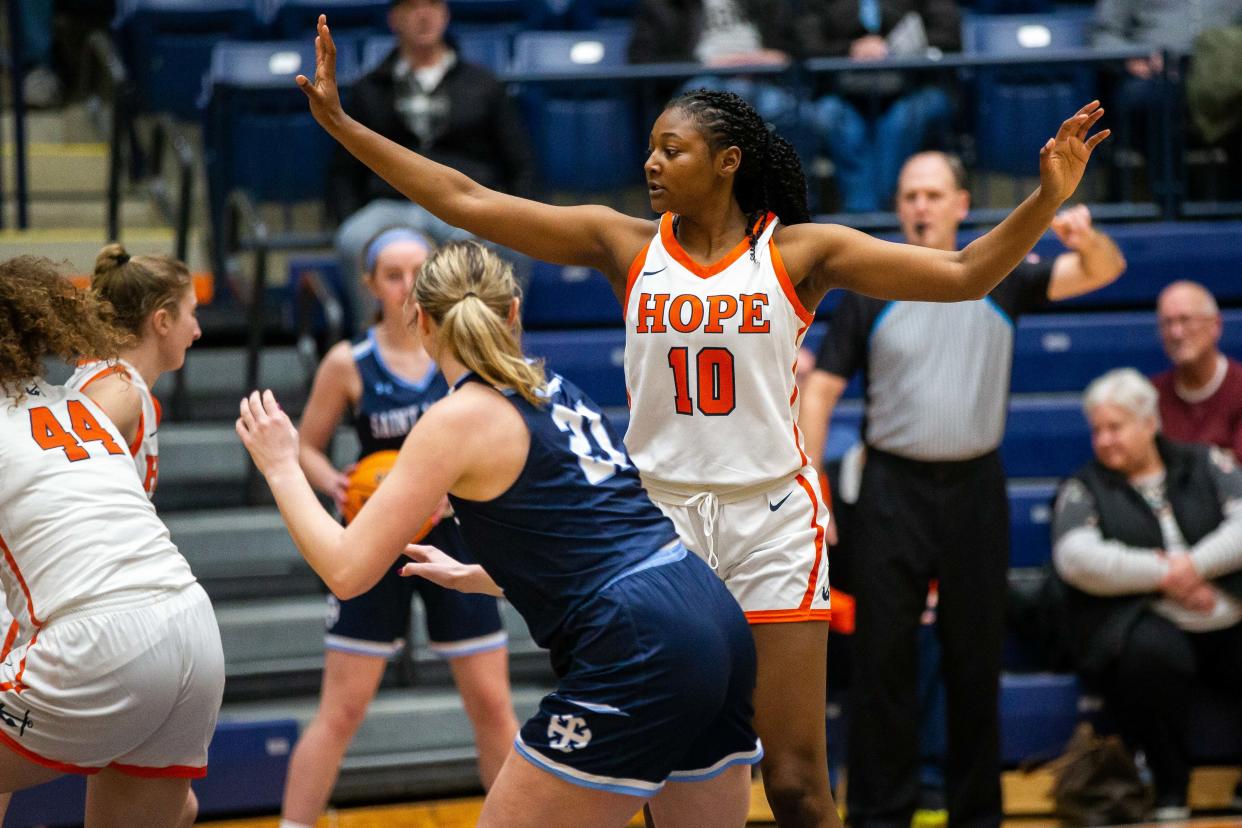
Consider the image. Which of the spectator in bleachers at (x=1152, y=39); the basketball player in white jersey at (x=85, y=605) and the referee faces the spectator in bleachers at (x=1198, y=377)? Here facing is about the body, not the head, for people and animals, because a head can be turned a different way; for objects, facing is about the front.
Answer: the spectator in bleachers at (x=1152, y=39)

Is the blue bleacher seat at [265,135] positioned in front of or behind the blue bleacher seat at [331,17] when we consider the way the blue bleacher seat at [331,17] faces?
in front

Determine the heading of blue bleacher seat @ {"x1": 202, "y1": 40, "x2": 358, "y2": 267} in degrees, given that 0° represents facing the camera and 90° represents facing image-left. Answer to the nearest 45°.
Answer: approximately 0°

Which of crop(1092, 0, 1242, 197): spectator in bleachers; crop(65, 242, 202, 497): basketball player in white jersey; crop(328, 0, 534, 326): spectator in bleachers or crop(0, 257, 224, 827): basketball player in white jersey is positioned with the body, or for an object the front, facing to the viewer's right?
crop(65, 242, 202, 497): basketball player in white jersey

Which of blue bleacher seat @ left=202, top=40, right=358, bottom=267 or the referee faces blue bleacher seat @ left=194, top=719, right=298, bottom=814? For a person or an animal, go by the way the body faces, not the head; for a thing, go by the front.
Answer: blue bleacher seat @ left=202, top=40, right=358, bottom=267

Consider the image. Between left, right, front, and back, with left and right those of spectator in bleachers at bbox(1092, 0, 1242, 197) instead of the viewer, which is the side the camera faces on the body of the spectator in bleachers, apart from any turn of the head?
front

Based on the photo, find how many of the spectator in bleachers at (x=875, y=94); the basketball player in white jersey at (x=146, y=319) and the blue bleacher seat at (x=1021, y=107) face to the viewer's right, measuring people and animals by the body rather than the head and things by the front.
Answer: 1

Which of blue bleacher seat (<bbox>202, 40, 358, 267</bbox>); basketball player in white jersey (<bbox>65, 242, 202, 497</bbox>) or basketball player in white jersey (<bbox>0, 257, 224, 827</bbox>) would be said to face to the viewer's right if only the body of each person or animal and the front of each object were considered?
basketball player in white jersey (<bbox>65, 242, 202, 497</bbox>)

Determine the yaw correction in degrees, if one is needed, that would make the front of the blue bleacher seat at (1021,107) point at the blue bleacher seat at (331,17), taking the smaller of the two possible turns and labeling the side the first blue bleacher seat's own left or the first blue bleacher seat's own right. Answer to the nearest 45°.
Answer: approximately 90° to the first blue bleacher seat's own right

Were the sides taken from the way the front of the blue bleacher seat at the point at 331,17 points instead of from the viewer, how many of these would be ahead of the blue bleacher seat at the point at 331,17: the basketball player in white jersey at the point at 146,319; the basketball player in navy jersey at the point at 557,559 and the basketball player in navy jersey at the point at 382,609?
3

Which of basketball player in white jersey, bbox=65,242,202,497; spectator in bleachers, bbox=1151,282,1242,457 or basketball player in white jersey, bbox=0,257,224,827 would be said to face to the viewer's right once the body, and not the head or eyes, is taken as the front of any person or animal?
basketball player in white jersey, bbox=65,242,202,497

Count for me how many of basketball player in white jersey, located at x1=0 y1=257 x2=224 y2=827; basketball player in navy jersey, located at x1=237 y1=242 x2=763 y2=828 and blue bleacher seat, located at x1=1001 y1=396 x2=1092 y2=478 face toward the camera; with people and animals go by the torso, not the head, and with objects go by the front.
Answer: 1

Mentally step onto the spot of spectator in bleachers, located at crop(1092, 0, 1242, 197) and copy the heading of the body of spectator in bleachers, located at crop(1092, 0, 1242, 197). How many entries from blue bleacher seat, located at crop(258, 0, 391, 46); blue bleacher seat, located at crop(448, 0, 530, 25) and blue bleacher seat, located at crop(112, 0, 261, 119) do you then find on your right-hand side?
3

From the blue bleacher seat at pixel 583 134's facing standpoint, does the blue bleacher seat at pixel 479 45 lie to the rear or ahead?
to the rear
